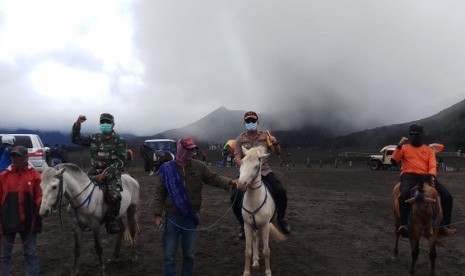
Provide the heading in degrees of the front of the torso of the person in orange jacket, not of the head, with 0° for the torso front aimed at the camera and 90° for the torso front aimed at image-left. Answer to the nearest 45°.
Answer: approximately 0°

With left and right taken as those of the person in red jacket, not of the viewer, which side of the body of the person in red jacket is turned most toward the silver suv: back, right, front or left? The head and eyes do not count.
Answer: back

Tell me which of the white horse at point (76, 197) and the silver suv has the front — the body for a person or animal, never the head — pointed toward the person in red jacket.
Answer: the white horse

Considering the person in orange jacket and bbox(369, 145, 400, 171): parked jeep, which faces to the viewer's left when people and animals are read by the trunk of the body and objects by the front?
the parked jeep

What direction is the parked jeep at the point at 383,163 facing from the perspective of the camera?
to the viewer's left
